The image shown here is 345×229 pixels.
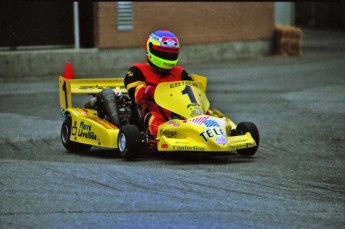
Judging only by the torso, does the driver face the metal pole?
no

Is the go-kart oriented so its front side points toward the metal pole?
no

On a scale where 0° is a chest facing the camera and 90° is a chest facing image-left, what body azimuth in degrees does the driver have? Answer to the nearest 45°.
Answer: approximately 315°

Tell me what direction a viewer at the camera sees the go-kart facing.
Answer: facing the viewer and to the right of the viewer
